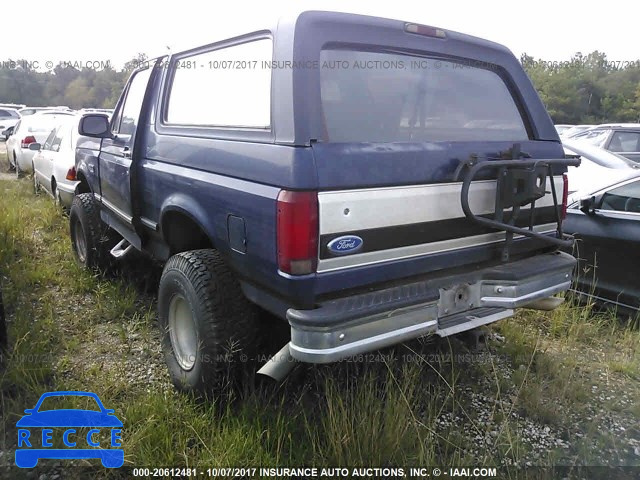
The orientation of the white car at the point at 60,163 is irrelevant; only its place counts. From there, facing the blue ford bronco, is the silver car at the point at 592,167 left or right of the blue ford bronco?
left

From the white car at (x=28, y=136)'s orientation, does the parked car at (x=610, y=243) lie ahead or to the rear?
to the rear

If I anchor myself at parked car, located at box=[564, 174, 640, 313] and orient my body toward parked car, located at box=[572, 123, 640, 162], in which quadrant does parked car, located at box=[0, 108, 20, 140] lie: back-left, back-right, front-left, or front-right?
front-left

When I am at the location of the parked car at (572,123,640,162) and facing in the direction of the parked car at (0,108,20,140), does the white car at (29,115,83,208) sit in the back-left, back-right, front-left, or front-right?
front-left

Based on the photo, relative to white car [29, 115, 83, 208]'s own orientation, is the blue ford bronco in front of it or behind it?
behind

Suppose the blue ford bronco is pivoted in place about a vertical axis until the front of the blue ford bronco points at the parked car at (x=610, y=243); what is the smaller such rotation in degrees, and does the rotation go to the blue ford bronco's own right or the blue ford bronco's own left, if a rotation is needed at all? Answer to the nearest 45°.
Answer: approximately 90° to the blue ford bronco's own right

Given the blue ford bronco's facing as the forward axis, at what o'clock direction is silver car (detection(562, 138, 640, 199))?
The silver car is roughly at 3 o'clock from the blue ford bronco.

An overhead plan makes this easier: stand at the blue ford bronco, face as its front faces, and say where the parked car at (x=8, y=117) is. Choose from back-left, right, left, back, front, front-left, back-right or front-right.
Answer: front

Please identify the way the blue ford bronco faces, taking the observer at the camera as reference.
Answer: facing away from the viewer and to the left of the viewer

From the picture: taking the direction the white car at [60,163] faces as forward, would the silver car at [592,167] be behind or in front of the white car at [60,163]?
behind

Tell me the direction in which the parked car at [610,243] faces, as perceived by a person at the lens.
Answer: facing away from the viewer and to the left of the viewer

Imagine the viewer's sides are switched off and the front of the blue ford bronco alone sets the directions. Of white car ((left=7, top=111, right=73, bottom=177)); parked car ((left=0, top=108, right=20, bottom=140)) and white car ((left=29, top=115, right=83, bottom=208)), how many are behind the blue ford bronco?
0

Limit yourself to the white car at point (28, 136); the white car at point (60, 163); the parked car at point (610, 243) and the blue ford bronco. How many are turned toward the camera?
0

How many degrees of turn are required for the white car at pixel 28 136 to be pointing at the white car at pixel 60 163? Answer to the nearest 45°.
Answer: approximately 135° to its left

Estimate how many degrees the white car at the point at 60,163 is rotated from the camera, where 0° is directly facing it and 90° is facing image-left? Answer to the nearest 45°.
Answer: approximately 135°

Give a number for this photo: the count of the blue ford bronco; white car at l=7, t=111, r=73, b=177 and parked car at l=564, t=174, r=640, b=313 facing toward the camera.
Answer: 0
